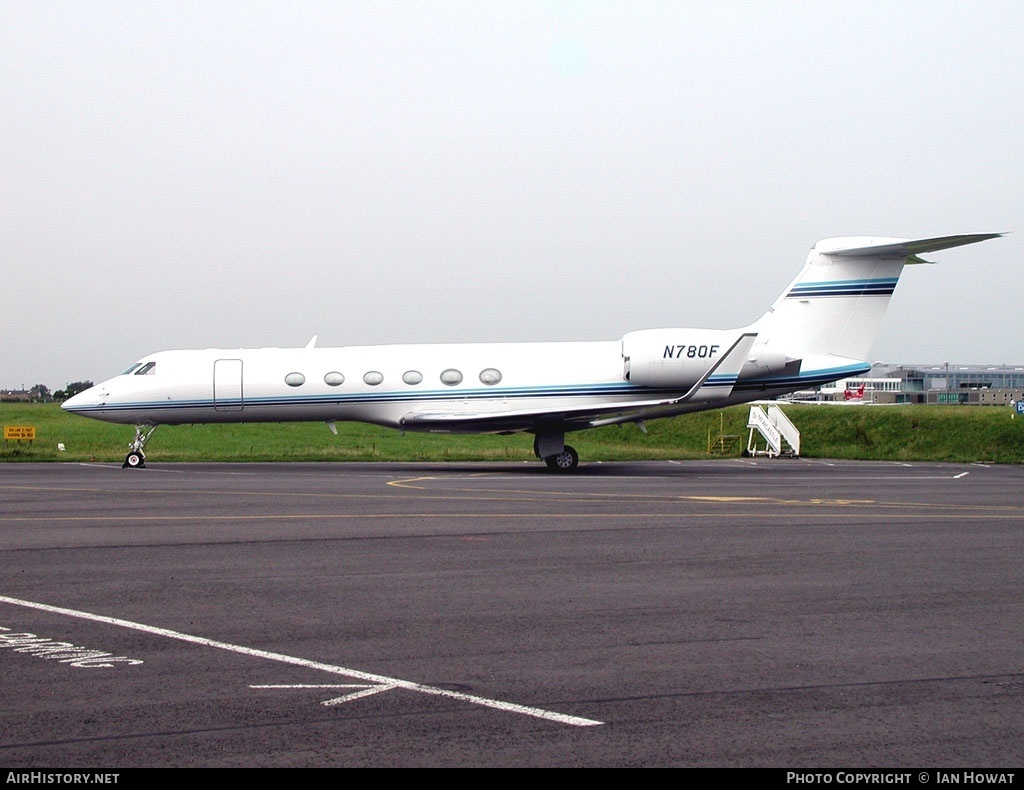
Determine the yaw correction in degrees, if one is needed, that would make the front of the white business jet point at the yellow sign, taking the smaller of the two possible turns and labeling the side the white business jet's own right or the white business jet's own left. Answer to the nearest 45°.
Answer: approximately 45° to the white business jet's own right

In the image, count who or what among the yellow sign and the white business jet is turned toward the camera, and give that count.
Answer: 1

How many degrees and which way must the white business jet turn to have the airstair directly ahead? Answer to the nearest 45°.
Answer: approximately 135° to its right

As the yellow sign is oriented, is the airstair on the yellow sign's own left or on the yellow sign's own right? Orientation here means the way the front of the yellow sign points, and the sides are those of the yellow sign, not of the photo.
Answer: on the yellow sign's own left

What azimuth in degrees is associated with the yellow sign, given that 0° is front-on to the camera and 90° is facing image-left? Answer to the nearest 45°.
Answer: approximately 0°

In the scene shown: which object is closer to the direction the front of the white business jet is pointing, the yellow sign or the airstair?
the yellow sign

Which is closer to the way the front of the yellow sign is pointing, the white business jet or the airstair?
the white business jet

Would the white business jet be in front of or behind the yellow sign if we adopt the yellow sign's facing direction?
in front

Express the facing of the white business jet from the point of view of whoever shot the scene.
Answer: facing to the left of the viewer
